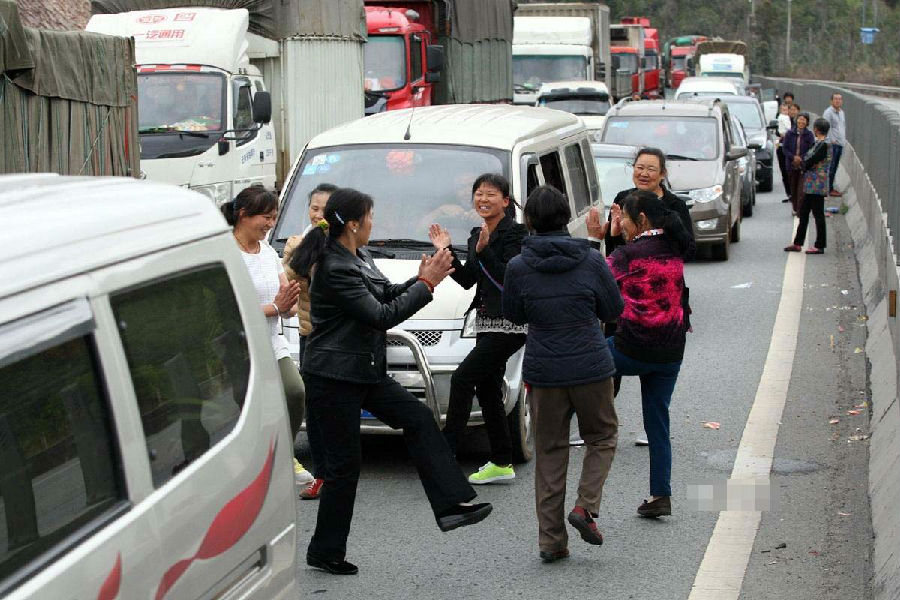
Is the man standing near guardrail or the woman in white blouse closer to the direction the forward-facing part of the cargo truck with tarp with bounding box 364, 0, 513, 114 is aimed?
the woman in white blouse

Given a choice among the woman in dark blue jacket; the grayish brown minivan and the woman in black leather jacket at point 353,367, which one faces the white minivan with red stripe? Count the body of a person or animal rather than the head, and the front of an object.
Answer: the grayish brown minivan

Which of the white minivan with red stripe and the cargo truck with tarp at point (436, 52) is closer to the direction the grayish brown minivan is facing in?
the white minivan with red stripe

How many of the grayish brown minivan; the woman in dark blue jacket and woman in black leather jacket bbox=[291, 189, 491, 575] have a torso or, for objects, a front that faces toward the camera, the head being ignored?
1

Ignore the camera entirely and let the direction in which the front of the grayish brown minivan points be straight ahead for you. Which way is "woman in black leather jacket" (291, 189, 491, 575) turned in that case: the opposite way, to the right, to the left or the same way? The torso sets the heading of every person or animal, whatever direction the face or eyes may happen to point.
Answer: to the left

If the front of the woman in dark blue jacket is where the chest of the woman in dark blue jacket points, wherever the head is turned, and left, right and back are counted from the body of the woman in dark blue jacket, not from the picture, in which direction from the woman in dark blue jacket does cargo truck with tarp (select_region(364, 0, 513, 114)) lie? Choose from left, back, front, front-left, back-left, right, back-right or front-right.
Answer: front

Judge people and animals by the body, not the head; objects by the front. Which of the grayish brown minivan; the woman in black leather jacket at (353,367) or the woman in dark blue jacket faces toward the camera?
the grayish brown minivan

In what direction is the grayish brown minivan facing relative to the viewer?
toward the camera

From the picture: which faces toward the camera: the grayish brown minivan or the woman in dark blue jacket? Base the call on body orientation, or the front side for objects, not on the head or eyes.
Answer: the grayish brown minivan

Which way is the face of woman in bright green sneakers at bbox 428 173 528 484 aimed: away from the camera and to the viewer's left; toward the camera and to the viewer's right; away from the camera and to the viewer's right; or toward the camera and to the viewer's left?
toward the camera and to the viewer's left

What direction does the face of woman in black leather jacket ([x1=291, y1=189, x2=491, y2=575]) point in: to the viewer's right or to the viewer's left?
to the viewer's right

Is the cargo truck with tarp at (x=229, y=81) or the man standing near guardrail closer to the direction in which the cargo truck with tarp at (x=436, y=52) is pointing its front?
the cargo truck with tarp

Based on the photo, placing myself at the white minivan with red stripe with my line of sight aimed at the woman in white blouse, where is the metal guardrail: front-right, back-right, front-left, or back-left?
front-right

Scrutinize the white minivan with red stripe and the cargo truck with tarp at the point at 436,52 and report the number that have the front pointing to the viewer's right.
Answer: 0

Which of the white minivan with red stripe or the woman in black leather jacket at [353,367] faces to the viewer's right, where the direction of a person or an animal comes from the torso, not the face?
the woman in black leather jacket

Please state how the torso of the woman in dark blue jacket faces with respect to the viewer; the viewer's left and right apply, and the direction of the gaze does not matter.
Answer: facing away from the viewer

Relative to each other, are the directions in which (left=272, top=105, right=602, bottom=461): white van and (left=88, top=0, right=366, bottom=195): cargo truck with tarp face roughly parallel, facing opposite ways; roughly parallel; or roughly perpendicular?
roughly parallel

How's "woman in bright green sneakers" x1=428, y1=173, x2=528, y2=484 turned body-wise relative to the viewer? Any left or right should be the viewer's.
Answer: facing the viewer and to the left of the viewer
